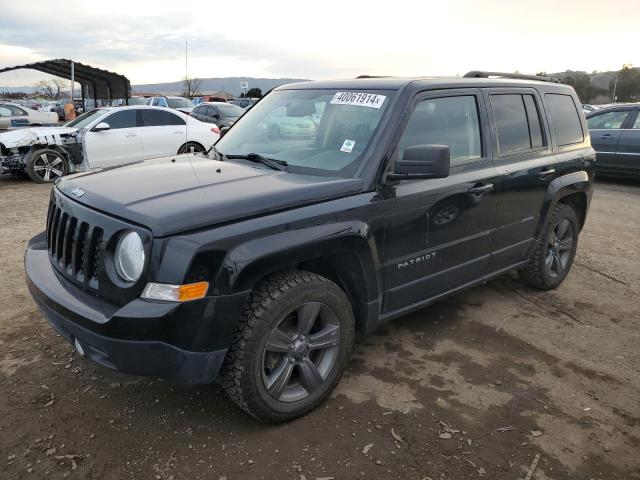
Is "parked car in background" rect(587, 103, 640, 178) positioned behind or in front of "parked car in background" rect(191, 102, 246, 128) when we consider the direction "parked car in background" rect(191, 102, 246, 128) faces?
in front

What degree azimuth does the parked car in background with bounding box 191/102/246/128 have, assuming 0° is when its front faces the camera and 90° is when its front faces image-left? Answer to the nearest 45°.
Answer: approximately 315°

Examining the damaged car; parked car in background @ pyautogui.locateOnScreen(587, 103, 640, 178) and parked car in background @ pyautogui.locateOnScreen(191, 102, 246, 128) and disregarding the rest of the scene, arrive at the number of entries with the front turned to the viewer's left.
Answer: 2

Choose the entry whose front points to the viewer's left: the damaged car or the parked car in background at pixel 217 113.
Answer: the damaged car

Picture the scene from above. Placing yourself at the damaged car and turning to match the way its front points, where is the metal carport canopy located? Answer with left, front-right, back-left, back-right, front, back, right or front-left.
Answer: right

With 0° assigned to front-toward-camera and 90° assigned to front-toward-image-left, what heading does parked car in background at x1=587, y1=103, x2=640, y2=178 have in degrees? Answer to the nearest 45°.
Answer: approximately 90°

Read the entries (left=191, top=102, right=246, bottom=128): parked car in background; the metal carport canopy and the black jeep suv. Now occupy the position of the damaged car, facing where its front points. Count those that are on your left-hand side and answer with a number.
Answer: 1

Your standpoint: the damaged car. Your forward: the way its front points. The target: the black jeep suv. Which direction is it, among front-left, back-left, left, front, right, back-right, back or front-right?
left

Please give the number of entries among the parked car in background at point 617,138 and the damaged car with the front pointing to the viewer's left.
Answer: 2

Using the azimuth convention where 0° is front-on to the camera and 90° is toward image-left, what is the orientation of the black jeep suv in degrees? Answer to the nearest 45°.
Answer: approximately 45°

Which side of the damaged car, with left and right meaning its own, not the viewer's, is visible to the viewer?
left

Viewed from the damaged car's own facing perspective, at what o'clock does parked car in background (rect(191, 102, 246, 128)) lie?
The parked car in background is roughly at 4 o'clock from the damaged car.

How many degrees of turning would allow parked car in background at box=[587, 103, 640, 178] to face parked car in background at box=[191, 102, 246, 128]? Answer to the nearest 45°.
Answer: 0° — it already faces it
